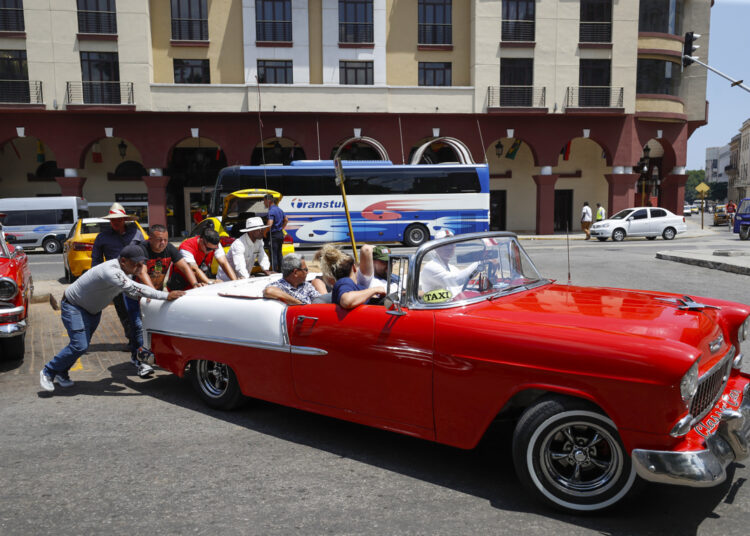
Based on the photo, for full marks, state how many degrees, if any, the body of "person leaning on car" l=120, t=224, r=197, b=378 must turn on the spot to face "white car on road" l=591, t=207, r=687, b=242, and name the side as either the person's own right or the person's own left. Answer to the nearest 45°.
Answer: approximately 90° to the person's own left

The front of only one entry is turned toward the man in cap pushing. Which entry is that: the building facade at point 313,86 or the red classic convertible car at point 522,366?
the building facade

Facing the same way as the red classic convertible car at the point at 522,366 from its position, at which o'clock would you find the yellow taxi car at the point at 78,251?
The yellow taxi car is roughly at 6 o'clock from the red classic convertible car.

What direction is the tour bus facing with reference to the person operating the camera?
facing to the left of the viewer

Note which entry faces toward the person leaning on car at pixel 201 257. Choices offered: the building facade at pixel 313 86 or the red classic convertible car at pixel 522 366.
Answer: the building facade

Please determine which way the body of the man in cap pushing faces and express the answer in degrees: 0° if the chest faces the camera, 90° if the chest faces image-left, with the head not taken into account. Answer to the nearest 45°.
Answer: approximately 270°

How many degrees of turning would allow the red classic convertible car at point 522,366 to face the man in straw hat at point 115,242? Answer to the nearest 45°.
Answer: approximately 180°

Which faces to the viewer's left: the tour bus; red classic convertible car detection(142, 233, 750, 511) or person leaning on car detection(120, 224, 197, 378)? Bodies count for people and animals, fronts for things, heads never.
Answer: the tour bus

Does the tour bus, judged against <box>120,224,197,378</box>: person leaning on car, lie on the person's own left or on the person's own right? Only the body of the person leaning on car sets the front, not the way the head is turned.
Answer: on the person's own left
